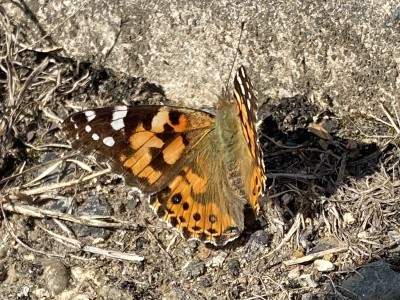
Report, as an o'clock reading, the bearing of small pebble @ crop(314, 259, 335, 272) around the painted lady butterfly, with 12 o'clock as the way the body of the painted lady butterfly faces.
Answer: The small pebble is roughly at 4 o'clock from the painted lady butterfly.

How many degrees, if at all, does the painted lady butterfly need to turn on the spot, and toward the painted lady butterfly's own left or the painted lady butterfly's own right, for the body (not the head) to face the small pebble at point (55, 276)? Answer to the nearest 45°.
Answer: approximately 90° to the painted lady butterfly's own left

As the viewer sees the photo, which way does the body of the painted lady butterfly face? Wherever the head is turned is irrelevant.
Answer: away from the camera
